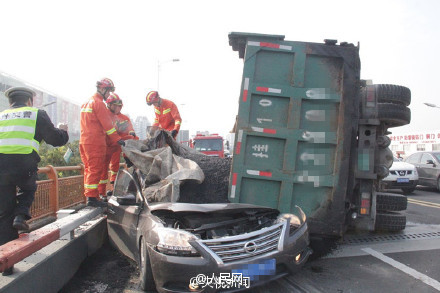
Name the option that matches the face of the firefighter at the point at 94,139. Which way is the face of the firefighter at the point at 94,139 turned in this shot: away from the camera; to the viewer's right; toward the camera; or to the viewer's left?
to the viewer's right

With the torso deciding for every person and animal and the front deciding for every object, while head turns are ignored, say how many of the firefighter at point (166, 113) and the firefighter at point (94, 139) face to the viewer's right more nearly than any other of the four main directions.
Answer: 1

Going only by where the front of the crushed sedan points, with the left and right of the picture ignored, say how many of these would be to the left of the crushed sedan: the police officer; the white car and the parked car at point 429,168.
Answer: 2

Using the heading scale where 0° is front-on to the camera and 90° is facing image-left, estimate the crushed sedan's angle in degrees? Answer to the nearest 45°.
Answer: approximately 315°

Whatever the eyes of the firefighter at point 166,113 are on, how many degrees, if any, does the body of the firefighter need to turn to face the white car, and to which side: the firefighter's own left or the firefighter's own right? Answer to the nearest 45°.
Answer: approximately 135° to the firefighter's own left

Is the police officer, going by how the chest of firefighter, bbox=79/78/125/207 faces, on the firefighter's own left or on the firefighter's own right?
on the firefighter's own right

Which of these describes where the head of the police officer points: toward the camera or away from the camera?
away from the camera

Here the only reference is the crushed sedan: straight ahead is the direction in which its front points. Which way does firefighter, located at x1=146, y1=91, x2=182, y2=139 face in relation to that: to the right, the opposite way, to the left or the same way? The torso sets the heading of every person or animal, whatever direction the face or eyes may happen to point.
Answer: to the right

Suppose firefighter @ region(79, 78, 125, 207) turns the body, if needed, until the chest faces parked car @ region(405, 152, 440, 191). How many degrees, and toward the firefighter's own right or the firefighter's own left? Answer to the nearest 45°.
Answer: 0° — they already face it

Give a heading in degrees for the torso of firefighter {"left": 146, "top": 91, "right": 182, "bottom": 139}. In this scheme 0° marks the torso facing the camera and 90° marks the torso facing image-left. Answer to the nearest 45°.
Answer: approximately 45°

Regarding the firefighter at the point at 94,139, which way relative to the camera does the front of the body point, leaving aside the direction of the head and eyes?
to the viewer's right

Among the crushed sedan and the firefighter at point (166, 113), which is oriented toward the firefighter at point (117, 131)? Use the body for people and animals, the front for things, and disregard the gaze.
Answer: the firefighter at point (166, 113)
